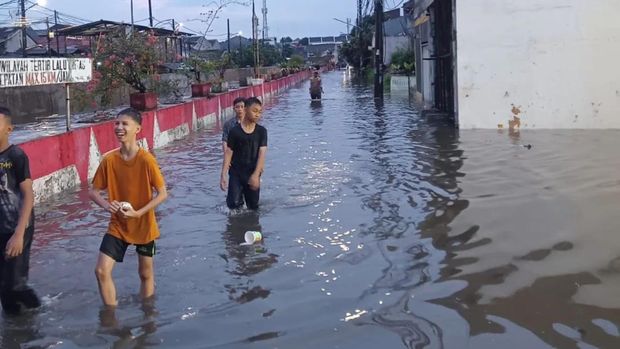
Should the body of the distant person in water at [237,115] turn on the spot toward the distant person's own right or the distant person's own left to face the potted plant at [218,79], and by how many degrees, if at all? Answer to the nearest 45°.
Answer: approximately 180°

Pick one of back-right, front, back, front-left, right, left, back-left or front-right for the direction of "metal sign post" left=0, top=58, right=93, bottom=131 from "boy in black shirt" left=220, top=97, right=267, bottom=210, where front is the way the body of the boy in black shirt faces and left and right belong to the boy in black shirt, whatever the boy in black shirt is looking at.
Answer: back-right

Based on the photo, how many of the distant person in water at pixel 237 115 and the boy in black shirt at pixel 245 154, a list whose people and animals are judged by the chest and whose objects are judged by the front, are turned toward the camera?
2

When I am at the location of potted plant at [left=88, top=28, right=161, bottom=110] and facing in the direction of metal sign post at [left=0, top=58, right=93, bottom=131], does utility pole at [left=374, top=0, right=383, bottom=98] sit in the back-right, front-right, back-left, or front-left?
back-left

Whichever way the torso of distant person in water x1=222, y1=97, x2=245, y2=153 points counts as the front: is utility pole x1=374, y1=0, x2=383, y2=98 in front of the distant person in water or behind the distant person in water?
behind

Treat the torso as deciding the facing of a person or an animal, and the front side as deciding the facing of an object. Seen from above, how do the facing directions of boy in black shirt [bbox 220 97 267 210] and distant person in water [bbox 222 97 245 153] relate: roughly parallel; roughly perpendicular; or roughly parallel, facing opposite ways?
roughly parallel

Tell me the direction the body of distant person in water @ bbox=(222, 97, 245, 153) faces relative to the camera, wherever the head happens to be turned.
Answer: toward the camera

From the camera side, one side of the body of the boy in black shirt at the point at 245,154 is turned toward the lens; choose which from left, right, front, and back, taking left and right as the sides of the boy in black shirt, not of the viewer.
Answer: front

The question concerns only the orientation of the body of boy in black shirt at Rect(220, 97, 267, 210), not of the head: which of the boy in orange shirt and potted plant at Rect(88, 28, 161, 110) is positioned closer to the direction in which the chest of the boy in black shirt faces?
the boy in orange shirt
